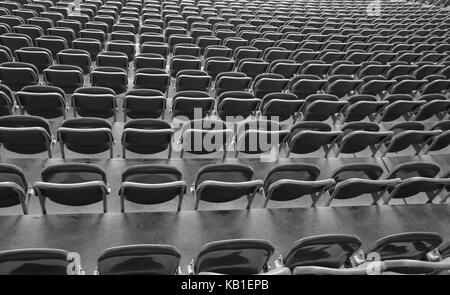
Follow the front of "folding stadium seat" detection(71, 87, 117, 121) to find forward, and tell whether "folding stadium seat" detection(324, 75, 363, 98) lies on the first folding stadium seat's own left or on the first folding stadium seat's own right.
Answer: on the first folding stadium seat's own left

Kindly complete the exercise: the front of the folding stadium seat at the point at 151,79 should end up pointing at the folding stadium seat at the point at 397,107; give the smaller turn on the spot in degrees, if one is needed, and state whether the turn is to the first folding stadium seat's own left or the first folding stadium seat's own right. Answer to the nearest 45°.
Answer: approximately 90° to the first folding stadium seat's own left

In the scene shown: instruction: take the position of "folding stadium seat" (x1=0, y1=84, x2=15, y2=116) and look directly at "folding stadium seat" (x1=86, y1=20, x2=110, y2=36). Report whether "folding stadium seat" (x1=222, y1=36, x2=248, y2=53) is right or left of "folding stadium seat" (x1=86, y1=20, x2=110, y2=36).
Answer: right

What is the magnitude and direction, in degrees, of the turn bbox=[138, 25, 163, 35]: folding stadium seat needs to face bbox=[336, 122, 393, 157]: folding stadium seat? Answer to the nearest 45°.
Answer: approximately 45° to its left

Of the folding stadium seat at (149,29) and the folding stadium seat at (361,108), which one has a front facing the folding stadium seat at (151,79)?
the folding stadium seat at (149,29)

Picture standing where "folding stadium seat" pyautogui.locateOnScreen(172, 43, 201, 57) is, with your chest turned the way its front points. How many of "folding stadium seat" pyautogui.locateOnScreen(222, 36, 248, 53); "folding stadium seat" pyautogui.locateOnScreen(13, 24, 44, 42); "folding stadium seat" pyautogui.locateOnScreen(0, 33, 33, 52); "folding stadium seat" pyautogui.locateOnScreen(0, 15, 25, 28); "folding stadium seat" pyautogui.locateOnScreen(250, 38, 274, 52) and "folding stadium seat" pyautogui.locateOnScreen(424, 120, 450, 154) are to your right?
3

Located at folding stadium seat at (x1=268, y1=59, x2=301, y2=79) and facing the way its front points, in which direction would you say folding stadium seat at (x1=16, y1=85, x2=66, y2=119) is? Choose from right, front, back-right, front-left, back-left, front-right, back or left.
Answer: back-left

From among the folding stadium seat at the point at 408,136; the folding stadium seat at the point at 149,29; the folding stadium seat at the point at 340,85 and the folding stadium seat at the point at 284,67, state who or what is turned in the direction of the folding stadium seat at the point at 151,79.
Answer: the folding stadium seat at the point at 149,29

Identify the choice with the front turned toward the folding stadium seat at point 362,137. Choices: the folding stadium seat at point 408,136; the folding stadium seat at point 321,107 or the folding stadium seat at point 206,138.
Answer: the folding stadium seat at point 321,107

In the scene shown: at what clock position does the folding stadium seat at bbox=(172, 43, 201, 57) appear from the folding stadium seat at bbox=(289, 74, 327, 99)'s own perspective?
the folding stadium seat at bbox=(172, 43, 201, 57) is roughly at 5 o'clock from the folding stadium seat at bbox=(289, 74, 327, 99).

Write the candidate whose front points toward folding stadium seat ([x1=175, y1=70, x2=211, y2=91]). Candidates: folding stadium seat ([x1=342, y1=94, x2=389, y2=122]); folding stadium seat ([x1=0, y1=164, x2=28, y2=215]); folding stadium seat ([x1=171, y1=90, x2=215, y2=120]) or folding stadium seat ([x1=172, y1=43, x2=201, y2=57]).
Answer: folding stadium seat ([x1=172, y1=43, x2=201, y2=57])
